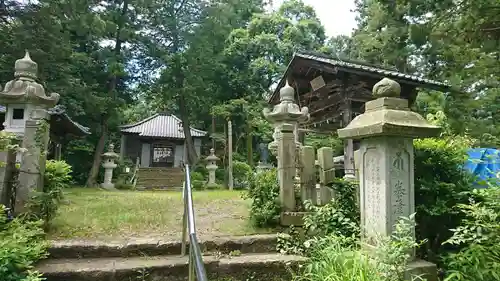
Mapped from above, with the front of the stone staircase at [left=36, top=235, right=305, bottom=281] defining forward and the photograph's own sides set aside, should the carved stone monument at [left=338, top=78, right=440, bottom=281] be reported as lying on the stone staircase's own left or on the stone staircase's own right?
on the stone staircase's own left

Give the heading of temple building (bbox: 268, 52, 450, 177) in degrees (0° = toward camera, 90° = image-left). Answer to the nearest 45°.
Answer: approximately 45°

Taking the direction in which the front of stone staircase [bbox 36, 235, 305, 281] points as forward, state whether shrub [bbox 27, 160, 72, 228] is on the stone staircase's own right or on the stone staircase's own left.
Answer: on the stone staircase's own right

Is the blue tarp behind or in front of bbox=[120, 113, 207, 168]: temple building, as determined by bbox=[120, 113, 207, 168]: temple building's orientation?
in front

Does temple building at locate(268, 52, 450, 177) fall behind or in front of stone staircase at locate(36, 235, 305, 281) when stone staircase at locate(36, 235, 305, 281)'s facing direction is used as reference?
behind

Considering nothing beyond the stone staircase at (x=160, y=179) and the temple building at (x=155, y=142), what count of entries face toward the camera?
2

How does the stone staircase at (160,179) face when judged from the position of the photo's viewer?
facing the viewer

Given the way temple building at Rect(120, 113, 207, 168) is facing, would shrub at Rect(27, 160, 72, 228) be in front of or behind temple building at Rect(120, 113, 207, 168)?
in front

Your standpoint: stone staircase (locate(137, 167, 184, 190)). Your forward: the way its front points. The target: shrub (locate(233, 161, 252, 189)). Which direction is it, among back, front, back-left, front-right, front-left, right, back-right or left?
front-left

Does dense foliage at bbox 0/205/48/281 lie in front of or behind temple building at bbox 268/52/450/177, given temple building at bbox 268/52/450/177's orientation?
in front

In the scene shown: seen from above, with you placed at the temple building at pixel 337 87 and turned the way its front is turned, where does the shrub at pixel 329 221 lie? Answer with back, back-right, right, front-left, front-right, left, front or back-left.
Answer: front-left

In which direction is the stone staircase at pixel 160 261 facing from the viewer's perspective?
toward the camera

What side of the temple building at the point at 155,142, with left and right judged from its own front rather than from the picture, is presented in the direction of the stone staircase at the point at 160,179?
front

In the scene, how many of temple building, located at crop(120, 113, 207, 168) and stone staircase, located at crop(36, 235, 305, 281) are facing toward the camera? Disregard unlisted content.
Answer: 2

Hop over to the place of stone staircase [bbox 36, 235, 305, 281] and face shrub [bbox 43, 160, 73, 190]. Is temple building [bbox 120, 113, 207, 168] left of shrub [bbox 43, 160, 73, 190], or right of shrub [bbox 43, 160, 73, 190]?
right
